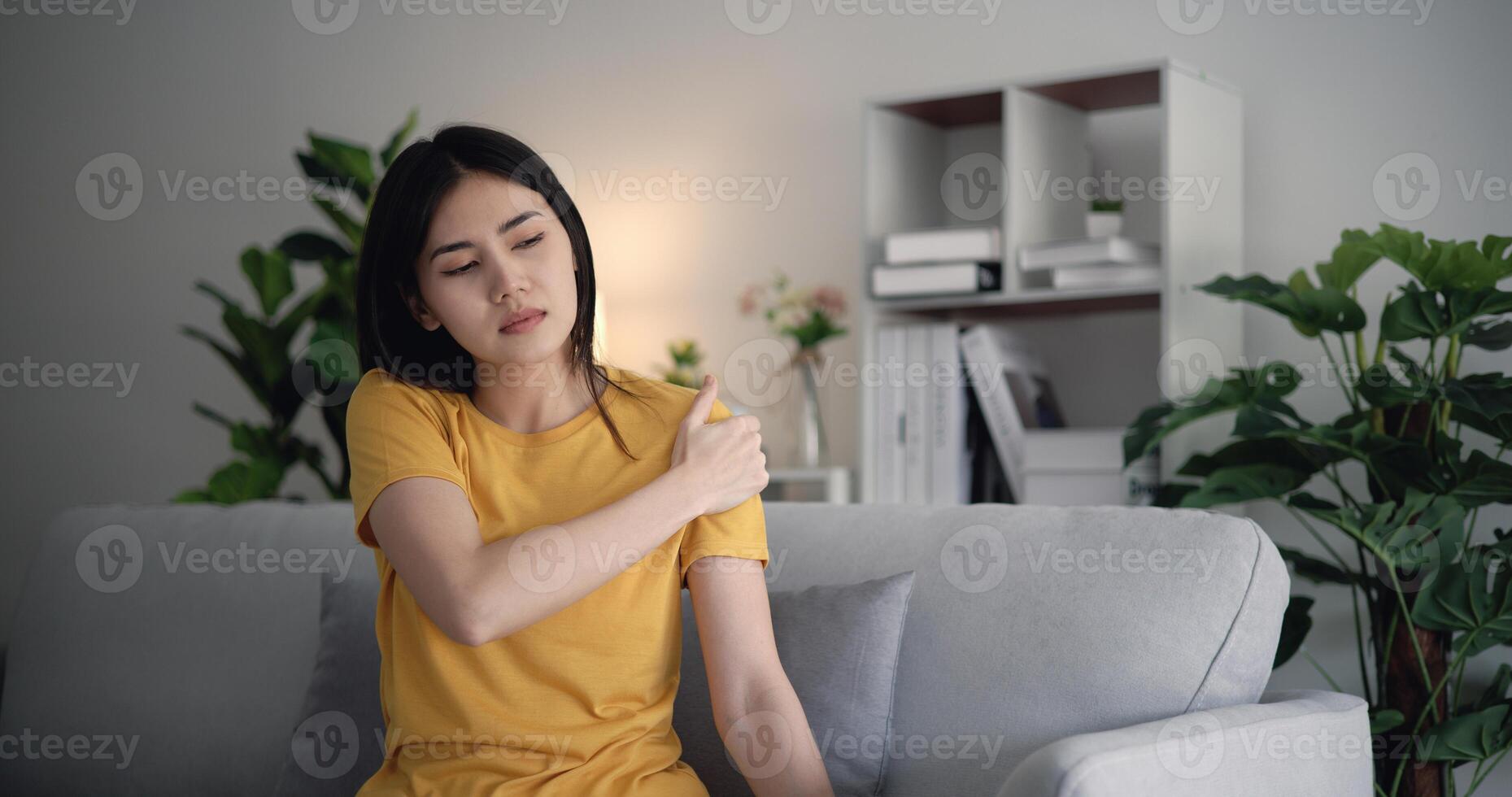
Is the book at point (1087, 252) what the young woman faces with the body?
no

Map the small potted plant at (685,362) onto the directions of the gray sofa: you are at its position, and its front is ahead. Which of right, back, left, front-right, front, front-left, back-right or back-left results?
back

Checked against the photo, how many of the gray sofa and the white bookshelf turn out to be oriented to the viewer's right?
0

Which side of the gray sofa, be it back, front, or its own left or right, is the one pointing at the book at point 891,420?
back

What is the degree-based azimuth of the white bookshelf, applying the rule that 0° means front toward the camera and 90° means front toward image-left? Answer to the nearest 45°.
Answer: approximately 45°

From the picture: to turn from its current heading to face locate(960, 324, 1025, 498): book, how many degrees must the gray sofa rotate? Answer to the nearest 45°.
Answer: approximately 180°

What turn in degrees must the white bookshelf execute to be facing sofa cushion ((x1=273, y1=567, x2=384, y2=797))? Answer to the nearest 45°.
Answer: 0° — it already faces it

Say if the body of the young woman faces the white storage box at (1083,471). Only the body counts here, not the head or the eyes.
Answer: no

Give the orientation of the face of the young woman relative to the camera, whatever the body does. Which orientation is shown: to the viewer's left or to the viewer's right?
to the viewer's right

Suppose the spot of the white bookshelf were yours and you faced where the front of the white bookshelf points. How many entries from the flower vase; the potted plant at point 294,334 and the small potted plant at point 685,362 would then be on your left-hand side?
0

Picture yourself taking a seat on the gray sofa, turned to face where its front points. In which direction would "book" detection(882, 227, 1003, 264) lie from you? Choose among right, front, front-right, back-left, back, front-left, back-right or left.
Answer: back

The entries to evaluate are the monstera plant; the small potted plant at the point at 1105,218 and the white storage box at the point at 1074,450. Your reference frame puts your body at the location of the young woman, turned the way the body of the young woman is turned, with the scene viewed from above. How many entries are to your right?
0

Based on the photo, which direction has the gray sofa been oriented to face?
toward the camera

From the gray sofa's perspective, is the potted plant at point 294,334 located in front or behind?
behind

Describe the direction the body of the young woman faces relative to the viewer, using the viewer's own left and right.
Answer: facing the viewer

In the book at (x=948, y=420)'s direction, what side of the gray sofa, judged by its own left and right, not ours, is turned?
back
